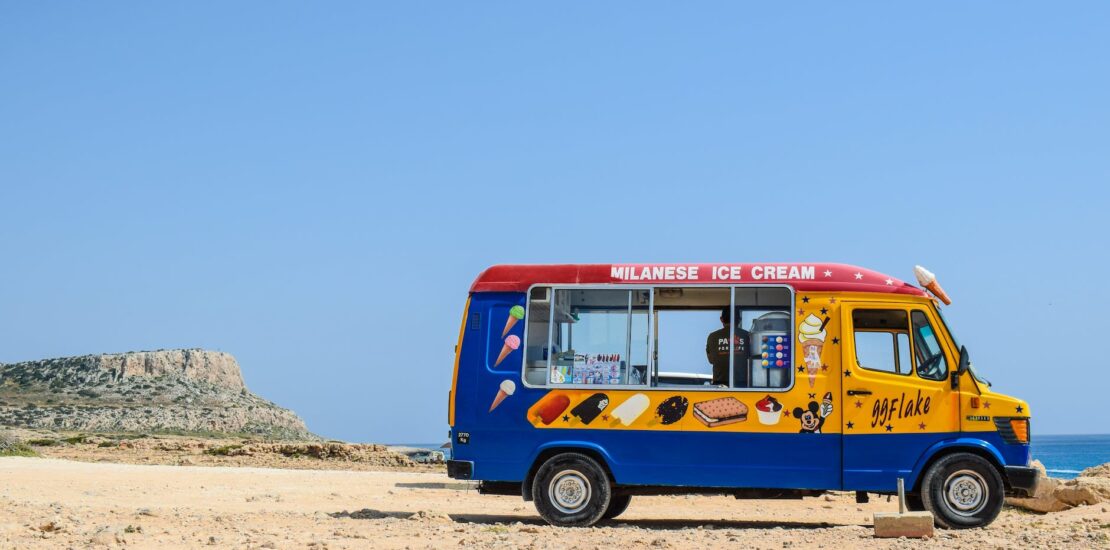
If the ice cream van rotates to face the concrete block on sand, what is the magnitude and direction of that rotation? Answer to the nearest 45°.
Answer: approximately 45° to its right

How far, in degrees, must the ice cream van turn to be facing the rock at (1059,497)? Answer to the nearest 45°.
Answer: approximately 45° to its left

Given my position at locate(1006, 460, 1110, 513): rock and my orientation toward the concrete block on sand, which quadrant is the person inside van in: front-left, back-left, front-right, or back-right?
front-right

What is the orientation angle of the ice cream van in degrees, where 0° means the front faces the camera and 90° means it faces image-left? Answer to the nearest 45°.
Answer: approximately 270°

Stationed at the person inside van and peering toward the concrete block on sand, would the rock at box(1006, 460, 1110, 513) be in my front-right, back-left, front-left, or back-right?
front-left

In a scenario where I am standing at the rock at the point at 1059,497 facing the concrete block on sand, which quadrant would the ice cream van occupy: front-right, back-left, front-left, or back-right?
front-right
